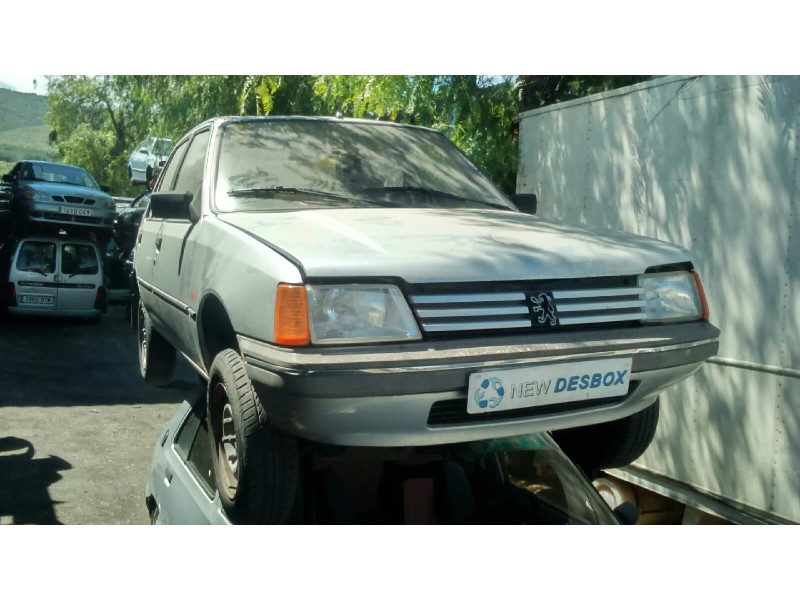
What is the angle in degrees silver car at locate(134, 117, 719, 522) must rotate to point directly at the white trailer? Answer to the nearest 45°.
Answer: approximately 90° to its left

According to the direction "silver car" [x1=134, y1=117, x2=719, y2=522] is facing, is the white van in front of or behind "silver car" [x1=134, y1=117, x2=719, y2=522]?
behind

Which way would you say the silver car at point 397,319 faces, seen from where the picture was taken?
facing the viewer and to the right of the viewer

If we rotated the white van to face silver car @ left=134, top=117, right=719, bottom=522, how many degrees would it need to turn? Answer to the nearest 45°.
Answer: approximately 180°

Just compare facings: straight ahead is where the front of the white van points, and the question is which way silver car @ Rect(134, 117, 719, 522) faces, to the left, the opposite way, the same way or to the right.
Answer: the opposite way

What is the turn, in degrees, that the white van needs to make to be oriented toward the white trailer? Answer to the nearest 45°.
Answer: approximately 135° to its right

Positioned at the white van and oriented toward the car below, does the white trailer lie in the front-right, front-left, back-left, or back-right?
front-left

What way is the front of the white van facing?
away from the camera

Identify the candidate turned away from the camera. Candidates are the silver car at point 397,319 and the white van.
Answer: the white van

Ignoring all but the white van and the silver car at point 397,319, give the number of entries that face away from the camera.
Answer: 1

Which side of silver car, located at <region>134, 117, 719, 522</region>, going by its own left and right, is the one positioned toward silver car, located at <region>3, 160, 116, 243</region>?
back
